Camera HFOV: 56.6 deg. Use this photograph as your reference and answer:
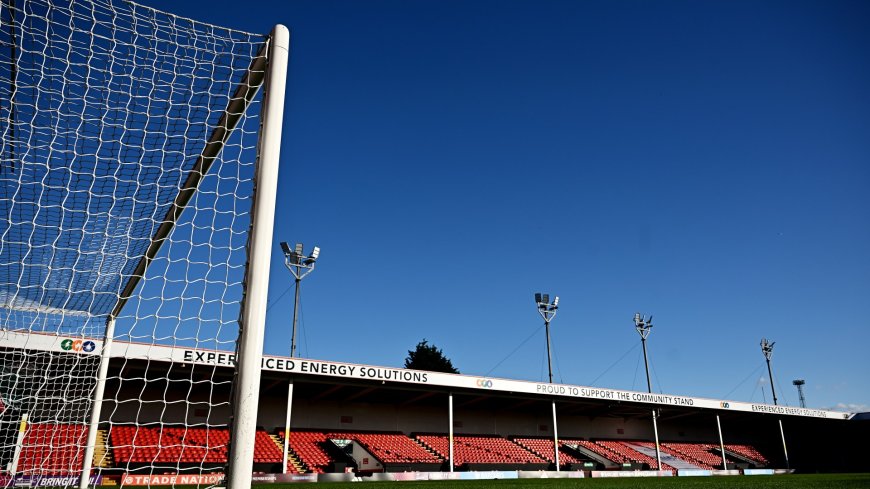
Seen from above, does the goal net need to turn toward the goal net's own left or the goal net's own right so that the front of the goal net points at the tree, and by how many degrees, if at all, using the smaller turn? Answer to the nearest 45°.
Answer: approximately 45° to the goal net's own left

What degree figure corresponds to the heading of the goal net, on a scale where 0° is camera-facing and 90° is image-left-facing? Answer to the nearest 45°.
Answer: approximately 270°
